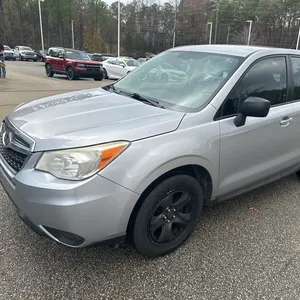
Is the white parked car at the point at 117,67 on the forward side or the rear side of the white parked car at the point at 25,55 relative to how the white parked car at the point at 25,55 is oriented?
on the forward side

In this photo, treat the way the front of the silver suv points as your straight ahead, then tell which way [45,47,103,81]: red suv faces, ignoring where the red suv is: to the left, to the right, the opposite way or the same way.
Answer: to the left

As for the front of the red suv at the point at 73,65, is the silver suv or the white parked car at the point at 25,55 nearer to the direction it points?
the silver suv

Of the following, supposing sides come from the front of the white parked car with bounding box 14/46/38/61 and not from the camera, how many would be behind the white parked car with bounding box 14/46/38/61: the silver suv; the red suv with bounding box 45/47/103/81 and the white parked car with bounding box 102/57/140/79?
0

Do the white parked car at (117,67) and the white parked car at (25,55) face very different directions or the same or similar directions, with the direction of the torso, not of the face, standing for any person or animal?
same or similar directions

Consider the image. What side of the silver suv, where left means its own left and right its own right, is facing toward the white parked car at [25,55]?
right

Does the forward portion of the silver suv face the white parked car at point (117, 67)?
no

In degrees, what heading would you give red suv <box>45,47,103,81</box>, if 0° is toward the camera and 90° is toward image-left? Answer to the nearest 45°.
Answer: approximately 315°

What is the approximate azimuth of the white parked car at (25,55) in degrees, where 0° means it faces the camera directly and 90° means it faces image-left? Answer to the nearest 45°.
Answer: approximately 315°

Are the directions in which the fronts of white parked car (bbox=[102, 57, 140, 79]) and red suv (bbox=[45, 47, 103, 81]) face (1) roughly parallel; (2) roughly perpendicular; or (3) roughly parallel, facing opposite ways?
roughly parallel

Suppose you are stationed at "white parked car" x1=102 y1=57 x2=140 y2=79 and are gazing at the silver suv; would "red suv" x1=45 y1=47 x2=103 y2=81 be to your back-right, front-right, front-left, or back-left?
front-right

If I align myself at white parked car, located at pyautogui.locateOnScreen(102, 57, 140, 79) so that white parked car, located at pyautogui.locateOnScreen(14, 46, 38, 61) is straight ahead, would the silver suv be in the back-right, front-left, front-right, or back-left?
back-left

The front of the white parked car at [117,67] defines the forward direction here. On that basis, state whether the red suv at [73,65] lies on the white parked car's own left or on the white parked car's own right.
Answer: on the white parked car's own right

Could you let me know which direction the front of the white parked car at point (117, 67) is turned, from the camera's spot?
facing the viewer and to the right of the viewer

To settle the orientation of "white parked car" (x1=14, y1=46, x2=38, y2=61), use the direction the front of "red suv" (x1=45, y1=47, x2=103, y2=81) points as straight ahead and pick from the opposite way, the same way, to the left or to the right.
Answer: the same way

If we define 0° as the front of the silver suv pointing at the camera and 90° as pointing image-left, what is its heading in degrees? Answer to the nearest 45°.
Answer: approximately 45°

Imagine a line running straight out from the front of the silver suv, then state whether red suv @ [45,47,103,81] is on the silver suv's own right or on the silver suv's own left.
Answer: on the silver suv's own right

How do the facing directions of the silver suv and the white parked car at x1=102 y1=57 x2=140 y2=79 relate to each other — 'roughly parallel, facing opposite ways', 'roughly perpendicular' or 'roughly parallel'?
roughly perpendicular
